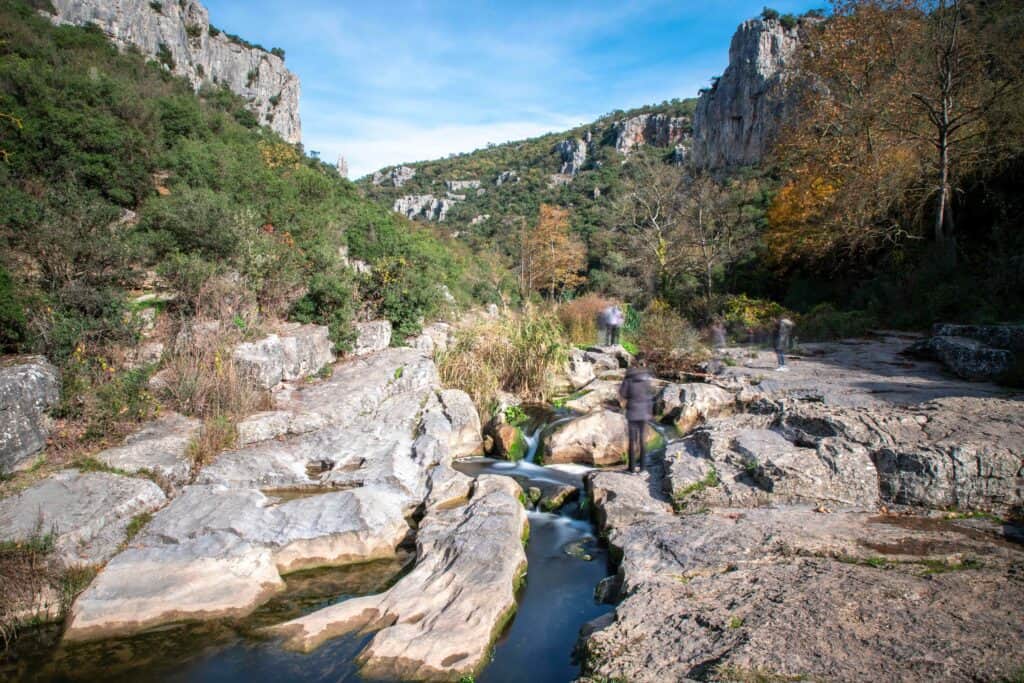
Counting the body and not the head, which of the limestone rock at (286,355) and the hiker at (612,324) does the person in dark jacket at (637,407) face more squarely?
the hiker

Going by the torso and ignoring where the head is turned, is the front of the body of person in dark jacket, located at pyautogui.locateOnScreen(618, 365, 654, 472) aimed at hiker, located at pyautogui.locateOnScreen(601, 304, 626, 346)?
yes

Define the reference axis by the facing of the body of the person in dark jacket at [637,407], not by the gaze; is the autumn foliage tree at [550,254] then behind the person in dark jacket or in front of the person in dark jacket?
in front

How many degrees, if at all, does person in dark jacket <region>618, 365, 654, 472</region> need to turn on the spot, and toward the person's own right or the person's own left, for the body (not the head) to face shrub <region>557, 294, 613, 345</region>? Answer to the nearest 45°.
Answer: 0° — they already face it

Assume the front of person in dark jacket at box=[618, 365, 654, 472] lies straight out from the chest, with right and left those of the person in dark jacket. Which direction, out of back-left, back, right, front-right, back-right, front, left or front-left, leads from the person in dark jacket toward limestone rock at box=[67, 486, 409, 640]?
back-left

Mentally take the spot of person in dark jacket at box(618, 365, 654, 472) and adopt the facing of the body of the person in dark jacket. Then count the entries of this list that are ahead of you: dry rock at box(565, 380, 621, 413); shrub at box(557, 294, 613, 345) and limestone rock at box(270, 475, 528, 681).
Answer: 2

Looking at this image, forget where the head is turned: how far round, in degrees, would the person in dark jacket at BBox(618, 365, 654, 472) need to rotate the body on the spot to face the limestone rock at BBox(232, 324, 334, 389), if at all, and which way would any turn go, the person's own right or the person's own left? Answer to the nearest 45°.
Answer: approximately 90° to the person's own left

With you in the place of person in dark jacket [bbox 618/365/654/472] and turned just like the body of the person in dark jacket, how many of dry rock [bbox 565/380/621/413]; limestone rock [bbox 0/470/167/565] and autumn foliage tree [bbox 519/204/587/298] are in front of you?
2

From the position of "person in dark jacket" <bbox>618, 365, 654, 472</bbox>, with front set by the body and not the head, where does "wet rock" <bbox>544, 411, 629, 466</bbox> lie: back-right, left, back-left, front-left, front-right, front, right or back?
front-left

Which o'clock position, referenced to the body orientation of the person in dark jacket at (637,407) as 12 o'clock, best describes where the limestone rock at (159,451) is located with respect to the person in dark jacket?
The limestone rock is roughly at 8 o'clock from the person in dark jacket.

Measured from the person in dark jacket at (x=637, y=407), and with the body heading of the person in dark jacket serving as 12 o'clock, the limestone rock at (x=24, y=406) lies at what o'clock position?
The limestone rock is roughly at 8 o'clock from the person in dark jacket.

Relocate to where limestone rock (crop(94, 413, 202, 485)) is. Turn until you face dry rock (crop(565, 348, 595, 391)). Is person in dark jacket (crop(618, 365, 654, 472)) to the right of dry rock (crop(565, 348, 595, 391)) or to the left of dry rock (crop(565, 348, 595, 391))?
right

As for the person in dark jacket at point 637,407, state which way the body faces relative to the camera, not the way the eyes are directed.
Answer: away from the camera

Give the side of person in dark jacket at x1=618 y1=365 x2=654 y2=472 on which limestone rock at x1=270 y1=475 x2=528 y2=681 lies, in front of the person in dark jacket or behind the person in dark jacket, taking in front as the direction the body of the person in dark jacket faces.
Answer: behind
